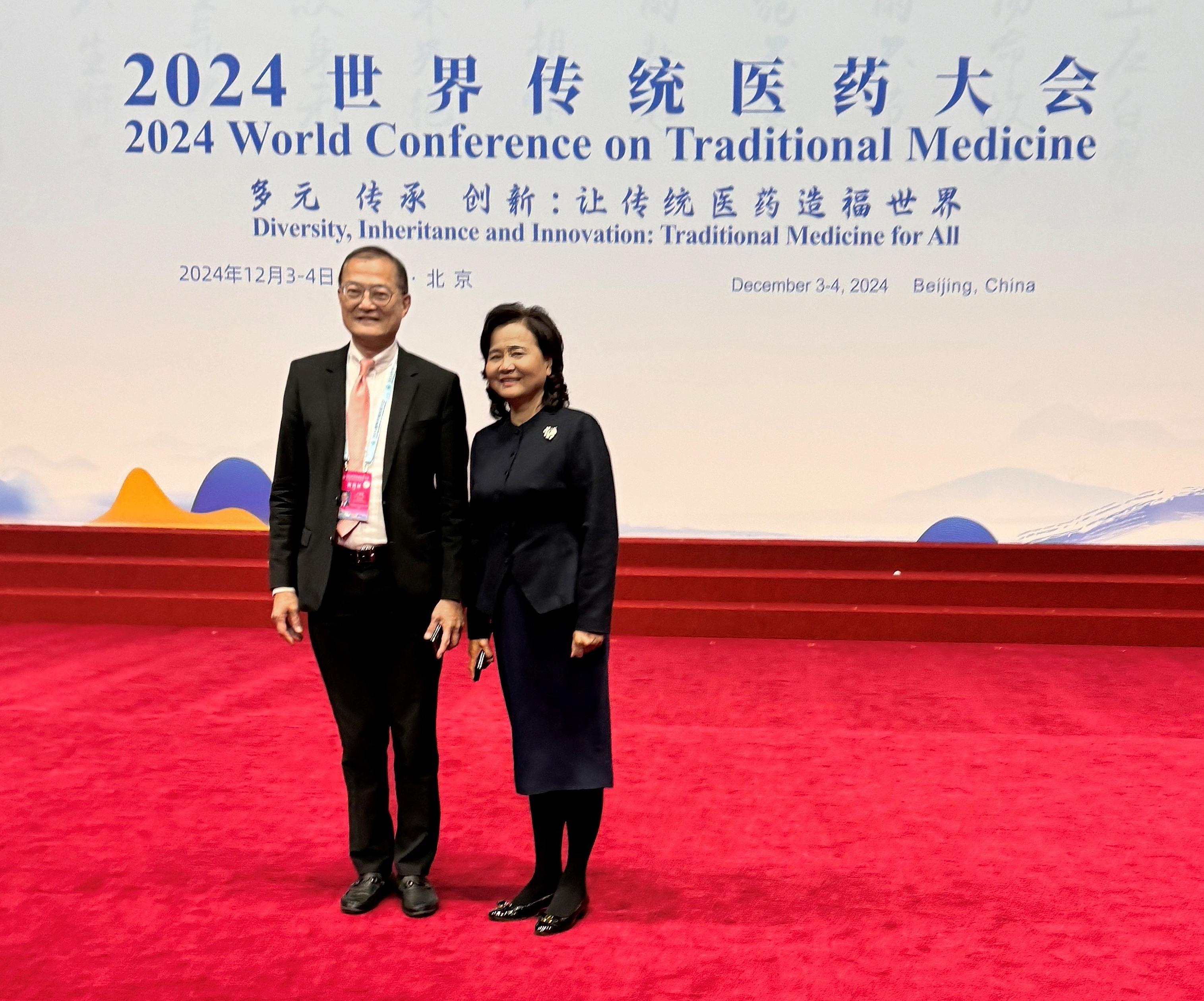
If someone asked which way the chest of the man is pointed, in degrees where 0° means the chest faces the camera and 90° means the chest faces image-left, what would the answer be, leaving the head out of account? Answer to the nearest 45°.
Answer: approximately 0°

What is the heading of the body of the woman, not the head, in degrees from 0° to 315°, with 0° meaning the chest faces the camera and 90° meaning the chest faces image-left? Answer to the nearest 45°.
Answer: approximately 45°
